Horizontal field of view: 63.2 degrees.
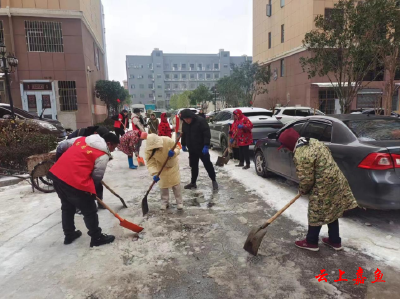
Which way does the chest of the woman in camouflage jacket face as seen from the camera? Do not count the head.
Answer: to the viewer's left

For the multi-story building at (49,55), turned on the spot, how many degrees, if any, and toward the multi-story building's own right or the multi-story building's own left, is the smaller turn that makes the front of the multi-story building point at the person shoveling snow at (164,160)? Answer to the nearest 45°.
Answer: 0° — it already faces them

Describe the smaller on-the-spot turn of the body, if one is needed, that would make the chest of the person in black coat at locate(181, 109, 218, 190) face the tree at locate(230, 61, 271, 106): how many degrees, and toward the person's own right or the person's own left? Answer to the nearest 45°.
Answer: approximately 135° to the person's own right

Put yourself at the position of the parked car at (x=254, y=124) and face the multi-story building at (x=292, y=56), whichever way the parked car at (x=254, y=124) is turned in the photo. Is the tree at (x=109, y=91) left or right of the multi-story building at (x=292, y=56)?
left

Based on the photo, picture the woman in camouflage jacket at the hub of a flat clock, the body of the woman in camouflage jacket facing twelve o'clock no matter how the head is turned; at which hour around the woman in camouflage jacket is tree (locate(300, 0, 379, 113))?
The tree is roughly at 3 o'clock from the woman in camouflage jacket.

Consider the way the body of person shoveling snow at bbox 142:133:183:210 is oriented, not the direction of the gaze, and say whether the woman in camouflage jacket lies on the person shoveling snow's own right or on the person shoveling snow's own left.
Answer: on the person shoveling snow's own left

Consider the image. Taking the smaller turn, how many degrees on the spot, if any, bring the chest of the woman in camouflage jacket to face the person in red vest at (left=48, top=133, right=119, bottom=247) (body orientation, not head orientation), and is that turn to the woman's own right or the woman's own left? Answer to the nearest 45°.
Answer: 0° — they already face them

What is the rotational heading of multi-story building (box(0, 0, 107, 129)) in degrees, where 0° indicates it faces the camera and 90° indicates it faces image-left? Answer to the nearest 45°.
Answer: approximately 0°

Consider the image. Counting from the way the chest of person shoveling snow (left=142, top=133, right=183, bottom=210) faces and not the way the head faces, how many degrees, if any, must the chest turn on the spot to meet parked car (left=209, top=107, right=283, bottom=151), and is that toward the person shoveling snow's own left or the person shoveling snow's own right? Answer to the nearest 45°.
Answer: approximately 180°

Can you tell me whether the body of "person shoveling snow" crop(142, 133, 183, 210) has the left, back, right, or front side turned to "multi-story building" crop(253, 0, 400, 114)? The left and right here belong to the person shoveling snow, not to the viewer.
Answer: back

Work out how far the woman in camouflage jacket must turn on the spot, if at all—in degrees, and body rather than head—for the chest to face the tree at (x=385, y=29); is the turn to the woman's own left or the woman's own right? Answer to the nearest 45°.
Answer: approximately 90° to the woman's own right

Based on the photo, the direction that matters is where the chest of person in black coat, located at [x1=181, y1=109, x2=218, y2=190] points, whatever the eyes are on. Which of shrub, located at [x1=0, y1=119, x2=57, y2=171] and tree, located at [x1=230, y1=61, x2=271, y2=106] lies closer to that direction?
the shrub

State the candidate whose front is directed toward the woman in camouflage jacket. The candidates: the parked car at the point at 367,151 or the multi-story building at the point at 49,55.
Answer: the multi-story building

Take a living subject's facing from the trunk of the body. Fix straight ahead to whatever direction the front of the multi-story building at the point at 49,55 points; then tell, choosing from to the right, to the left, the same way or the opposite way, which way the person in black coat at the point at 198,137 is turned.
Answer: to the right
